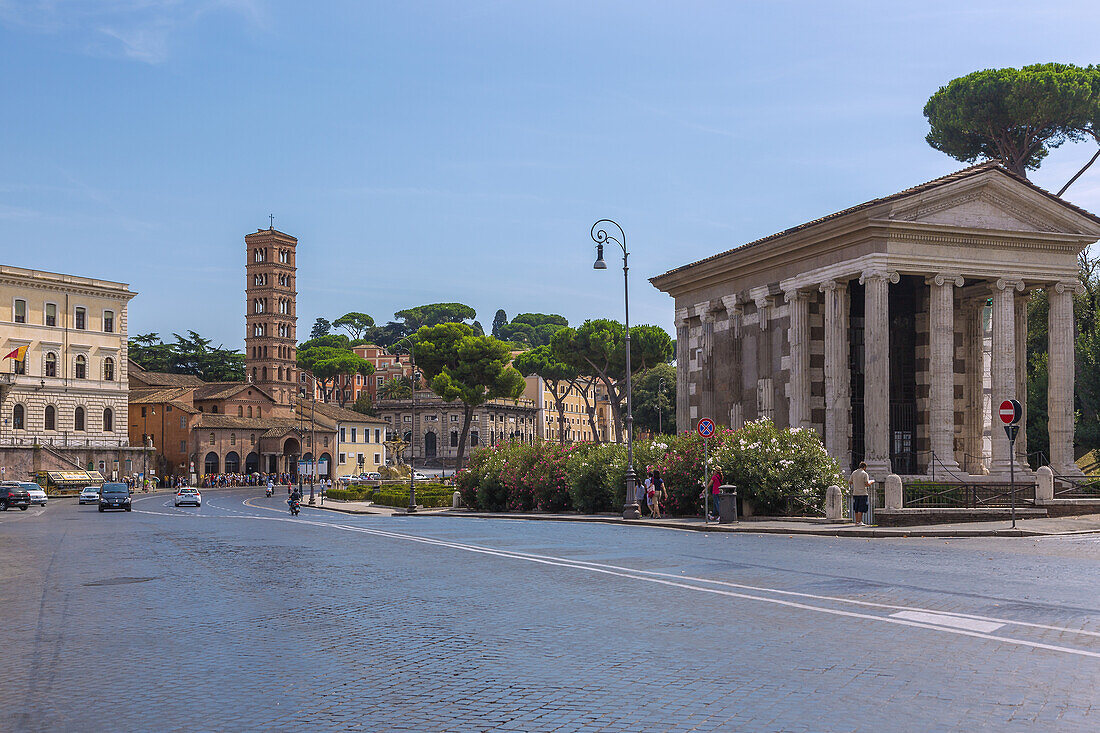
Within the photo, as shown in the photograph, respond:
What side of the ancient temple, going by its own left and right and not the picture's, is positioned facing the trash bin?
right

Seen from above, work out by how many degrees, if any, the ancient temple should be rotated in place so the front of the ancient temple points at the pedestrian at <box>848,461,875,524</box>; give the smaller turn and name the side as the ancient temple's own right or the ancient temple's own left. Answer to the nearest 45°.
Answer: approximately 45° to the ancient temple's own right

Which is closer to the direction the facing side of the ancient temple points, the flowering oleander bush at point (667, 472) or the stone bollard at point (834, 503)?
the stone bollard

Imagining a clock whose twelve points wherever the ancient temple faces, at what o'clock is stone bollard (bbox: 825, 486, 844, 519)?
The stone bollard is roughly at 2 o'clock from the ancient temple.

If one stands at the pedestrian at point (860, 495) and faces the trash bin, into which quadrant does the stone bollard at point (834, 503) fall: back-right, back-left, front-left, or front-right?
front-right

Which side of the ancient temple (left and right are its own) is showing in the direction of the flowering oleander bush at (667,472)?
right

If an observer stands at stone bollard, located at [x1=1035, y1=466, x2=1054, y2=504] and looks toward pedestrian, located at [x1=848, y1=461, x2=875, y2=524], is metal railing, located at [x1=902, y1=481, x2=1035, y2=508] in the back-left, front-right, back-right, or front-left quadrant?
front-right

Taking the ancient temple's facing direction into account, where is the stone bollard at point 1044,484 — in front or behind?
in front
